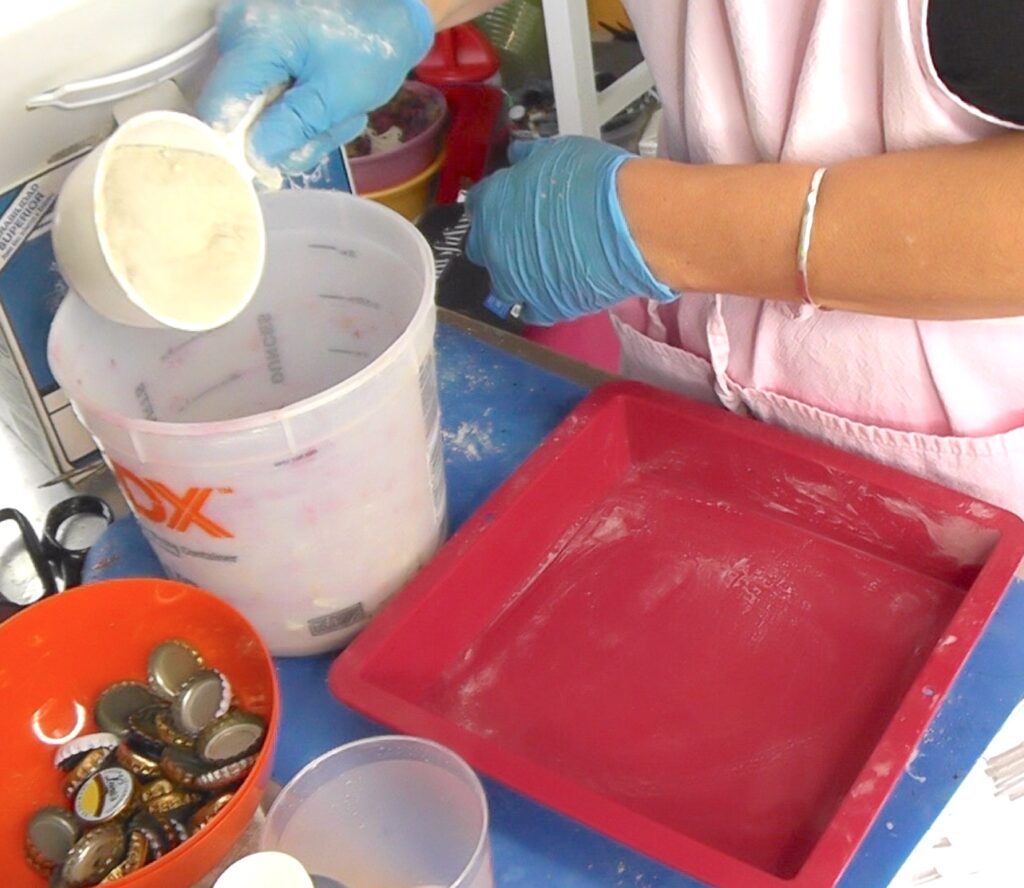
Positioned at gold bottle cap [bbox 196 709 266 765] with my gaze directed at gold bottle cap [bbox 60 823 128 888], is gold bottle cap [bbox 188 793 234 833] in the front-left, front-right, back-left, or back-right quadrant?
front-left

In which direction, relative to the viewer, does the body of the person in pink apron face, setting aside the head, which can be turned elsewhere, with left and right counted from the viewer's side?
facing the viewer and to the left of the viewer

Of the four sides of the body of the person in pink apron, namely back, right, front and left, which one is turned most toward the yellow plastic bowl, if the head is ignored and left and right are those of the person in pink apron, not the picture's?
right
